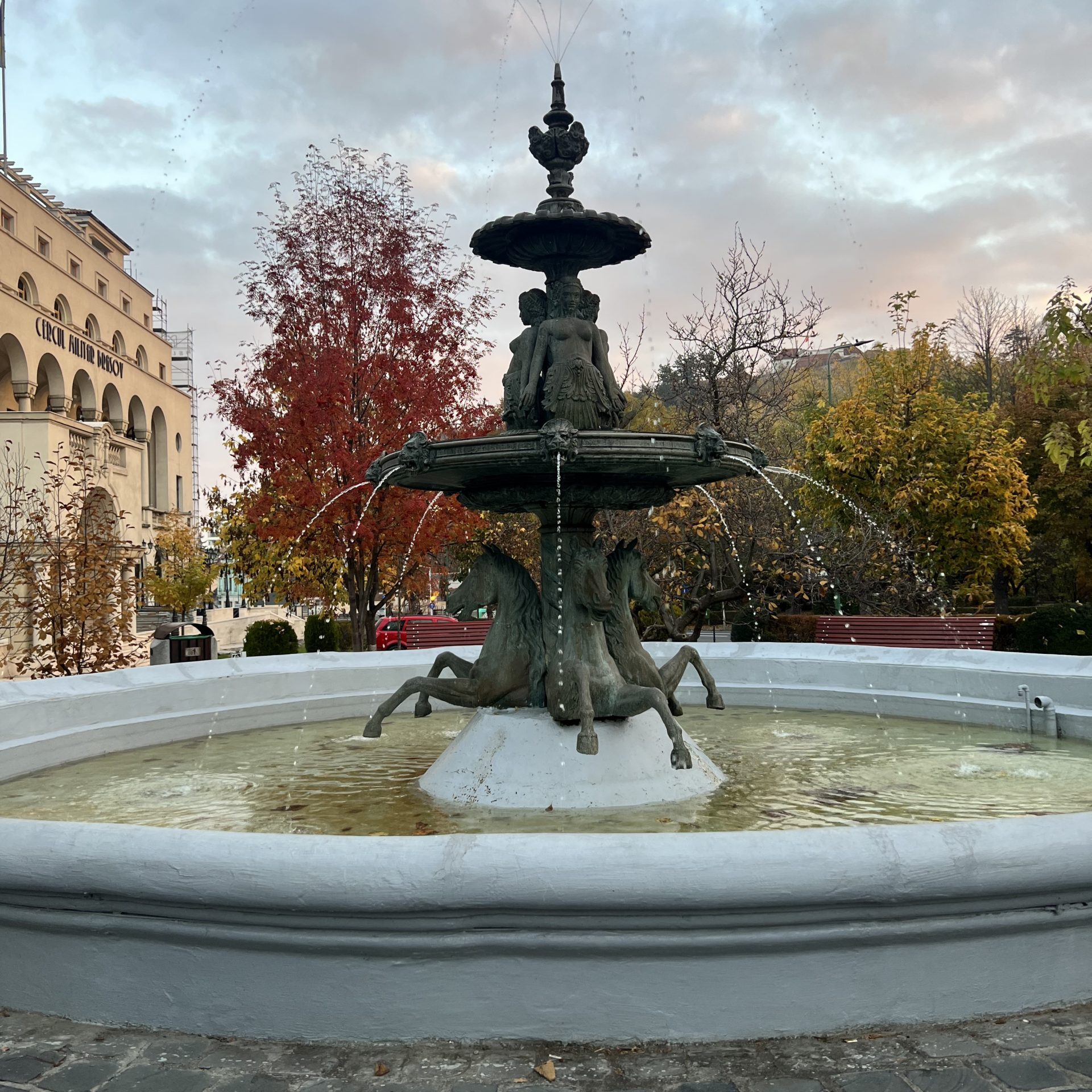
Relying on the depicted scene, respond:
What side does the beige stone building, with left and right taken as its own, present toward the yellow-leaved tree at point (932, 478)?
front

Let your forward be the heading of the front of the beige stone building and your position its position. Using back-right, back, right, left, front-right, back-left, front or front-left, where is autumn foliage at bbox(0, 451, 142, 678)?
front-right

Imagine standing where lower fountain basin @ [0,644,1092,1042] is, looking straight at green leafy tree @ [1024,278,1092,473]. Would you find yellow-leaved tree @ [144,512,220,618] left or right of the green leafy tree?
left

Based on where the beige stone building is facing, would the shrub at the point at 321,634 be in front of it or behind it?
in front

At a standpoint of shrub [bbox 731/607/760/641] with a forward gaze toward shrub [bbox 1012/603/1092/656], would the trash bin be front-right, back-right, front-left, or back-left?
back-right

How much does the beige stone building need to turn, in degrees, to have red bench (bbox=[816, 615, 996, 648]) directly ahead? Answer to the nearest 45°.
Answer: approximately 45° to its right

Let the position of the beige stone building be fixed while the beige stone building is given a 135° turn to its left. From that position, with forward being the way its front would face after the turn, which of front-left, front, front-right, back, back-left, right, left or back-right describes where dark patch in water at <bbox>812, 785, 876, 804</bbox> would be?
back

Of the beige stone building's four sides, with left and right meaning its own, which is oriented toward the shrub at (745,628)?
front

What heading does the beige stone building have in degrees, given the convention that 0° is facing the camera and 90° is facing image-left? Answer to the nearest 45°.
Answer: approximately 315°

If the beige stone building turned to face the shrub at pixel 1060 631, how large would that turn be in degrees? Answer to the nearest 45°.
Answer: approximately 45° to its right

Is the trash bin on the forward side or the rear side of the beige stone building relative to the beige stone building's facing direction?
on the forward side
